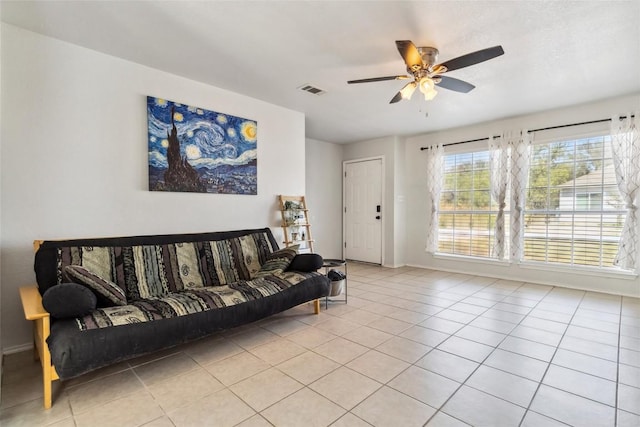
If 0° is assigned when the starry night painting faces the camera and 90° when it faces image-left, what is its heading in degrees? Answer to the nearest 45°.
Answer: approximately 315°

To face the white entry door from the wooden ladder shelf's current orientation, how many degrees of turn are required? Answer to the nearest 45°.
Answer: approximately 90° to its left

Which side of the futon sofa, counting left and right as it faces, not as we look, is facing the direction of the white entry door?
left

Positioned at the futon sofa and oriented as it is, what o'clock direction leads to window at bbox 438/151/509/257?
The window is roughly at 10 o'clock from the futon sofa.

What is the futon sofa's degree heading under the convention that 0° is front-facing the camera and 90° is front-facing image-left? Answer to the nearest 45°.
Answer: approximately 315°
